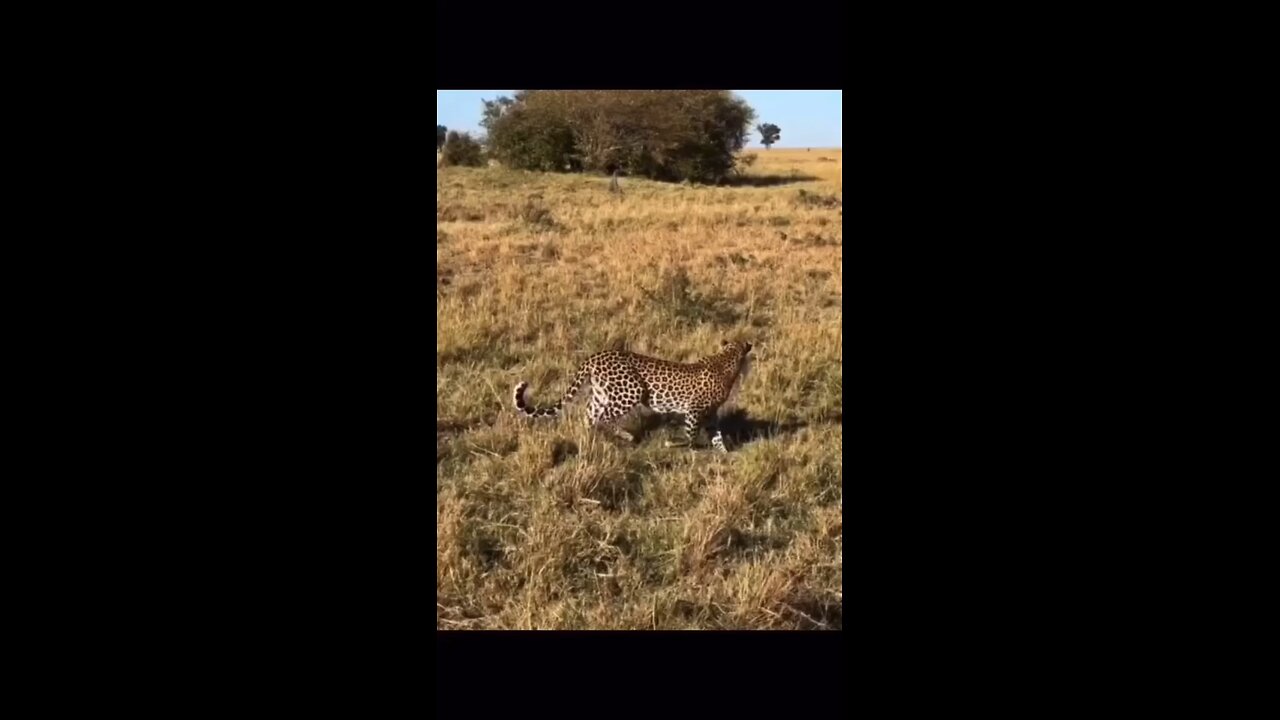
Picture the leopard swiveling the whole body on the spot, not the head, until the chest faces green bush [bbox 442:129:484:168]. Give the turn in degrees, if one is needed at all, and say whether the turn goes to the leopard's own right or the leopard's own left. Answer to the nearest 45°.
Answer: approximately 135° to the leopard's own left

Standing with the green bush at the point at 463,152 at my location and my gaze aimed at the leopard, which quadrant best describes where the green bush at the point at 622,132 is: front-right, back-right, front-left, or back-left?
front-left

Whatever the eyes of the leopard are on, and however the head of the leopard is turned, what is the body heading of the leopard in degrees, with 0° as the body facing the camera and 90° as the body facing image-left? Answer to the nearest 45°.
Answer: approximately 270°

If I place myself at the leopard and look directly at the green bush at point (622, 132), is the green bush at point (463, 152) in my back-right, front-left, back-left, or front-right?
front-left

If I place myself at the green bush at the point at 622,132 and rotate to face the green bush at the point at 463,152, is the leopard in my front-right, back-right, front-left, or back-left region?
back-left

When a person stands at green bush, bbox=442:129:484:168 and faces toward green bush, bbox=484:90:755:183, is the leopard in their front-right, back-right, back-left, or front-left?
front-right

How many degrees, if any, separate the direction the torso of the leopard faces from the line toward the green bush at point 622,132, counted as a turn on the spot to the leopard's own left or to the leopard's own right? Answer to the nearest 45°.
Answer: approximately 90° to the leopard's own left

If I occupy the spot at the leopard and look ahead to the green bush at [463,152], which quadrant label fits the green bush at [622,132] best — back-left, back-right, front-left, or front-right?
front-right
